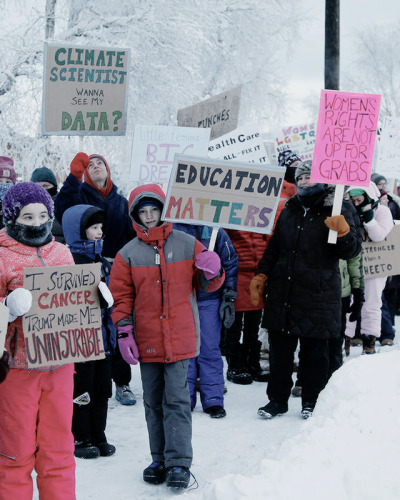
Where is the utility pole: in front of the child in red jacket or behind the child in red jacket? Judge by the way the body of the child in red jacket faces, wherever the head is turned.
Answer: behind

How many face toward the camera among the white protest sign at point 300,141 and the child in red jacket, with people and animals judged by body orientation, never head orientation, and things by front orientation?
2

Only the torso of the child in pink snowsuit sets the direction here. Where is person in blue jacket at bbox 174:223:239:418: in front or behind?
behind

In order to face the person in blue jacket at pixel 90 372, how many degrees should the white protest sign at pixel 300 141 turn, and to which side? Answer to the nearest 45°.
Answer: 0° — it already faces them

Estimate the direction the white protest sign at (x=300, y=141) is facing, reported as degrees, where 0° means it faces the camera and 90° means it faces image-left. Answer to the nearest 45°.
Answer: approximately 0°

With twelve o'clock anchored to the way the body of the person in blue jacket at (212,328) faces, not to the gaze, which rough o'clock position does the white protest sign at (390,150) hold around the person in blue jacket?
The white protest sign is roughly at 7 o'clock from the person in blue jacket.

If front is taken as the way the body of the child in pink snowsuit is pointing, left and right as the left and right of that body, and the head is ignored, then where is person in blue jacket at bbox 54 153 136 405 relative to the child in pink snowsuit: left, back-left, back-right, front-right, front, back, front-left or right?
back

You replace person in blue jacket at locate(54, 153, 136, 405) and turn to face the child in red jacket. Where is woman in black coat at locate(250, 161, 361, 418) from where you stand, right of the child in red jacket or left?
left
